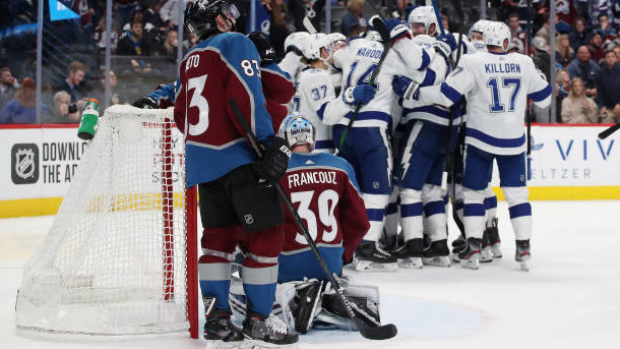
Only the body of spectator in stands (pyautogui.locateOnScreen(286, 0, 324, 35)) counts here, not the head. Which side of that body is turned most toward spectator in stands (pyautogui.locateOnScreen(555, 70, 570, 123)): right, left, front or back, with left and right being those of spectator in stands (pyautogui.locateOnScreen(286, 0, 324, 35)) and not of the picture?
left

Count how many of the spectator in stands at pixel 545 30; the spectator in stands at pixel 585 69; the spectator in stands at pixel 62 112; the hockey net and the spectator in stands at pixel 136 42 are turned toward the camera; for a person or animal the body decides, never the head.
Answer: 4

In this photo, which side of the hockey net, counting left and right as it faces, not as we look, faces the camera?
right

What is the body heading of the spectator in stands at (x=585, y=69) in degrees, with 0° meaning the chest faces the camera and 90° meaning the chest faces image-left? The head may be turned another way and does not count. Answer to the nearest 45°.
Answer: approximately 0°

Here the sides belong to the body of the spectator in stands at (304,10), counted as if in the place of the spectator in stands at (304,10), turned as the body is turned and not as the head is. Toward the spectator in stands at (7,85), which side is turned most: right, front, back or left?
right

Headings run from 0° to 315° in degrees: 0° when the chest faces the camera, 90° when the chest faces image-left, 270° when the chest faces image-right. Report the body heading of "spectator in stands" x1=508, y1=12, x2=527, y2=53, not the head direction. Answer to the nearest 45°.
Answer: approximately 45°

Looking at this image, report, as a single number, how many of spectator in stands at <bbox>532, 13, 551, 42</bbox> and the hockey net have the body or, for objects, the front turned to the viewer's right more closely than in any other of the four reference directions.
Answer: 1

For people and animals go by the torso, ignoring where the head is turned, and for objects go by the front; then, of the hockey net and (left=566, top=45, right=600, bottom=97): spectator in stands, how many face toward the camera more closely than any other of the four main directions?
1
